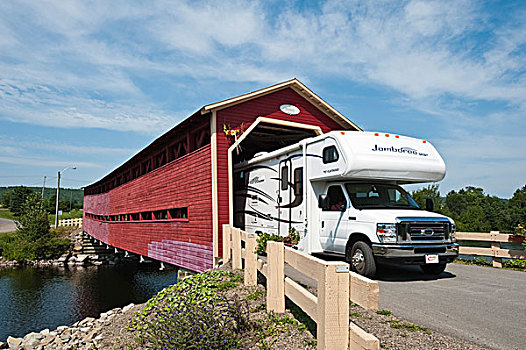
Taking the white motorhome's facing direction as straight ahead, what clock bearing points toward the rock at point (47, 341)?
The rock is roughly at 5 o'clock from the white motorhome.

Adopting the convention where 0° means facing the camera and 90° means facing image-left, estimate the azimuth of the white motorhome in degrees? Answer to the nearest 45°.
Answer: approximately 315°

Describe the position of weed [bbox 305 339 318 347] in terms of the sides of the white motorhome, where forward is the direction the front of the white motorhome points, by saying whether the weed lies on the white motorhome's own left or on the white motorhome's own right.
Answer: on the white motorhome's own right

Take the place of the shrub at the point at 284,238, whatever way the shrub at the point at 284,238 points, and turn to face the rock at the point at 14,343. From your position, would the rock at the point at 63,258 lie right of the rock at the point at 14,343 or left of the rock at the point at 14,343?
right

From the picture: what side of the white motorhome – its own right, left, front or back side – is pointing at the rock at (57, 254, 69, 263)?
back

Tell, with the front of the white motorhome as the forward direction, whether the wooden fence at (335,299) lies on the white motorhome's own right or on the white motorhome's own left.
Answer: on the white motorhome's own right

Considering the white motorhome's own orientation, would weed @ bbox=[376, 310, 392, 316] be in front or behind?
in front

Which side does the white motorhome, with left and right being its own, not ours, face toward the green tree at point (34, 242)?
back

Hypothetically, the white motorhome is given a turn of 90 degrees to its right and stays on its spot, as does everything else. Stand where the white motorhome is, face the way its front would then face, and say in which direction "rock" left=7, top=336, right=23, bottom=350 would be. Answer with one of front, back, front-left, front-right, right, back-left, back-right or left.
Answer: front-right

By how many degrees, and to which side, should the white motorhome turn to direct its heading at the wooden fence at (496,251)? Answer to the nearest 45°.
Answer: approximately 90° to its left

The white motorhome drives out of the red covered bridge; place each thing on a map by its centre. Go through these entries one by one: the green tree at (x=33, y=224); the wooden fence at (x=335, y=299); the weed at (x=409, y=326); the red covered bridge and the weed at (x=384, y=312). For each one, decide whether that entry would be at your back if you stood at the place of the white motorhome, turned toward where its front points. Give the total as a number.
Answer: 2

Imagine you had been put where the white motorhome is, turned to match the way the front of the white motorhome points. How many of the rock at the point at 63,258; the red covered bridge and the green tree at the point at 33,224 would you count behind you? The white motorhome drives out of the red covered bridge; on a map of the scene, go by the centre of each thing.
3
